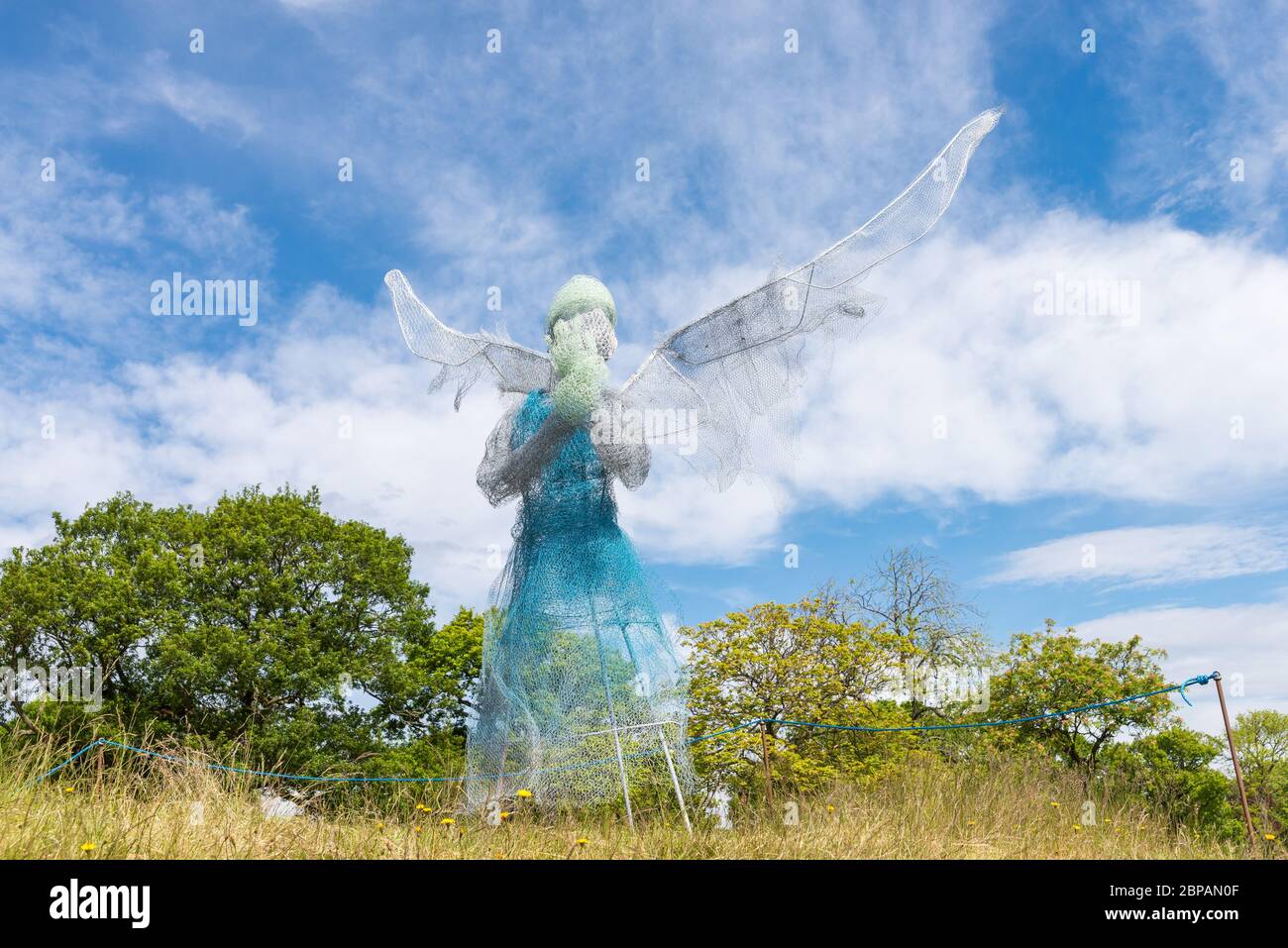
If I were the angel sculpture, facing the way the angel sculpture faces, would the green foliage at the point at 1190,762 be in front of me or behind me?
behind

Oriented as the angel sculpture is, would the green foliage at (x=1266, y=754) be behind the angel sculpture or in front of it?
behind

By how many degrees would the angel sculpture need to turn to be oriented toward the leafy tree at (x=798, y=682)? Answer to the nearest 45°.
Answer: approximately 135° to its right

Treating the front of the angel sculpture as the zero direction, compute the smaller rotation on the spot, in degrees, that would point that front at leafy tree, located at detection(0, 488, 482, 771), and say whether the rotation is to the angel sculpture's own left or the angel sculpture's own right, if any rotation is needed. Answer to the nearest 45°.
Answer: approximately 90° to the angel sculpture's own right

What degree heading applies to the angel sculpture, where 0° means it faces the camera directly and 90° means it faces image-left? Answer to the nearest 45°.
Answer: approximately 45°

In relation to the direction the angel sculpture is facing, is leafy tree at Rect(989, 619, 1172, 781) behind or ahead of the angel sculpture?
behind
